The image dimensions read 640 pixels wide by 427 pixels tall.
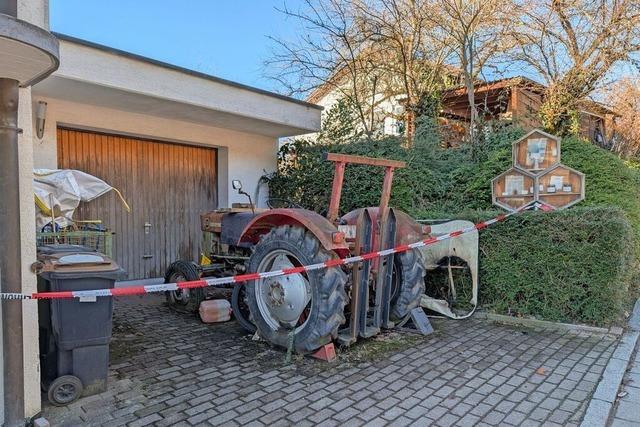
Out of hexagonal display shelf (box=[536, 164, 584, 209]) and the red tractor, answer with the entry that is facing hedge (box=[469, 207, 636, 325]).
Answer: the hexagonal display shelf

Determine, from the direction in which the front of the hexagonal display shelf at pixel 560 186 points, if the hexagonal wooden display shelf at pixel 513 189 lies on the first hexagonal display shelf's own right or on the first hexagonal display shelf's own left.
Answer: on the first hexagonal display shelf's own right

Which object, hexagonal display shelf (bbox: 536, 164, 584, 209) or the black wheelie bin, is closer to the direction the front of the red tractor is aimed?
the black wheelie bin

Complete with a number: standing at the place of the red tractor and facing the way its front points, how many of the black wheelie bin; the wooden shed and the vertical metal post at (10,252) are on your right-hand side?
1

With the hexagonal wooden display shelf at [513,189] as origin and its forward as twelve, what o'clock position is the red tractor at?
The red tractor is roughly at 1 o'clock from the hexagonal wooden display shelf.

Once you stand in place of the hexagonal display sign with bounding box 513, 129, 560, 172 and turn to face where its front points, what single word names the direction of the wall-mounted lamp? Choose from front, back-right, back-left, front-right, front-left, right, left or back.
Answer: front-right

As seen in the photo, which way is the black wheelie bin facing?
to the viewer's right

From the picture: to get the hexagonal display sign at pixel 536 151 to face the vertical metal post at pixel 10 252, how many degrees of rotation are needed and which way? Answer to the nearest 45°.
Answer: approximately 45° to its right

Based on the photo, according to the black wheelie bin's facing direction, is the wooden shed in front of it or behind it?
in front

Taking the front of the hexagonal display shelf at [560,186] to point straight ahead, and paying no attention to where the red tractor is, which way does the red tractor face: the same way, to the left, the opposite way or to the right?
to the right

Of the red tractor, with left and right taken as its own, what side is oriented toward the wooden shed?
right

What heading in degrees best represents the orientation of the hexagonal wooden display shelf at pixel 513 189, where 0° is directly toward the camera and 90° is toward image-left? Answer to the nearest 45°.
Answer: approximately 0°

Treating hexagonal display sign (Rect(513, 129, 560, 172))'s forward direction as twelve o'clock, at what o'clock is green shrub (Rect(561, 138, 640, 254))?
The green shrub is roughly at 8 o'clock from the hexagonal display sign.

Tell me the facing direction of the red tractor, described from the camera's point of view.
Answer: facing away from the viewer and to the left of the viewer

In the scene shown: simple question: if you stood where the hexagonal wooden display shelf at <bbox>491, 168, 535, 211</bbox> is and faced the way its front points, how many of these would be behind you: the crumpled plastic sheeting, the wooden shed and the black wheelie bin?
1

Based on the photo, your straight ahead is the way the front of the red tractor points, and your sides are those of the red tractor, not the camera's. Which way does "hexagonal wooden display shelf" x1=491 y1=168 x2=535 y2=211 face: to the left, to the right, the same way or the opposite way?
to the left

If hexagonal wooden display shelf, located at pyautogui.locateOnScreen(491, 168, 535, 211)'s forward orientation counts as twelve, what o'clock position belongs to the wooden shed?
The wooden shed is roughly at 6 o'clock from the hexagonal wooden display shelf.
